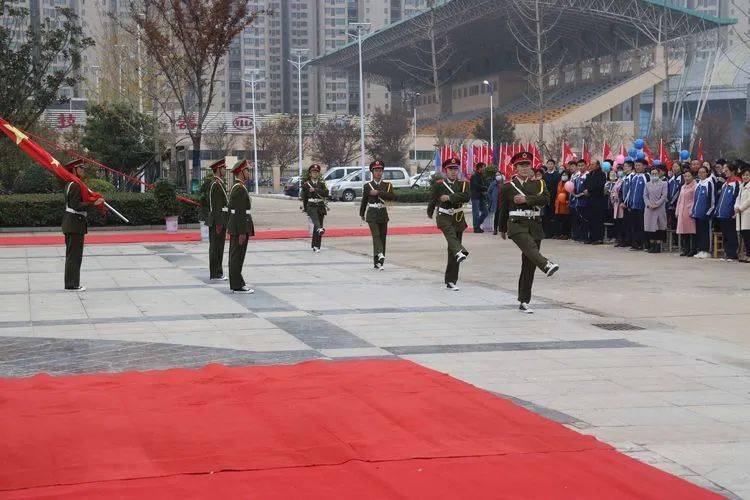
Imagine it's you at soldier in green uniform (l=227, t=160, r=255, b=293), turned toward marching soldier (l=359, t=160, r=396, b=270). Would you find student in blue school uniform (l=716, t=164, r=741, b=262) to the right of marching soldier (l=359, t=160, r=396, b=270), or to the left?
right

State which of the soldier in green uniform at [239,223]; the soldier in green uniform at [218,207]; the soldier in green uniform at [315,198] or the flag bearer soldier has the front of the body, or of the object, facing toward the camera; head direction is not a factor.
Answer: the soldier in green uniform at [315,198]

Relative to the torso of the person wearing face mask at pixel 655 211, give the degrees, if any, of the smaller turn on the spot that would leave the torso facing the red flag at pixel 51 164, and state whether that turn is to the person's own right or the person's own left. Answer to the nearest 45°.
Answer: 0° — they already face it

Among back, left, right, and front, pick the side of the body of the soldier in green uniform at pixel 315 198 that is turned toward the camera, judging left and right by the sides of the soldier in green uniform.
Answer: front

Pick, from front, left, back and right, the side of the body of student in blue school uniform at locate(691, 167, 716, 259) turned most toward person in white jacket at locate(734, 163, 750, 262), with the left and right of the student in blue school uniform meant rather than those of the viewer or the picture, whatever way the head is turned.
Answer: left

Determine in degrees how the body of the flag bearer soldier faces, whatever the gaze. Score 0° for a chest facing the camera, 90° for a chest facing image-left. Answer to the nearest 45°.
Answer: approximately 270°

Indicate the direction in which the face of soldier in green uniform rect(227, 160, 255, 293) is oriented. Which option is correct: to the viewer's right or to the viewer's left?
to the viewer's right

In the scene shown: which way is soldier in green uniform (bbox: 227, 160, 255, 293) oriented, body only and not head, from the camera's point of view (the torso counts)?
to the viewer's right

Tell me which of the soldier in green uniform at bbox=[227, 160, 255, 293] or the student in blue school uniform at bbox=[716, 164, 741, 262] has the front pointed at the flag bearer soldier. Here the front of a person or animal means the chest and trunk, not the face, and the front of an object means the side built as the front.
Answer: the student in blue school uniform

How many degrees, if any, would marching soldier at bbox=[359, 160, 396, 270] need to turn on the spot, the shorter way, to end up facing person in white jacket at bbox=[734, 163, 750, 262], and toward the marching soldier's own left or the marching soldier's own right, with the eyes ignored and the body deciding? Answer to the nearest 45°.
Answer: approximately 90° to the marching soldier's own left

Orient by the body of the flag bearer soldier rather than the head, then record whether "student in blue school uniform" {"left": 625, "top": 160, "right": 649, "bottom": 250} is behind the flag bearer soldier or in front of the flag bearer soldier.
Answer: in front

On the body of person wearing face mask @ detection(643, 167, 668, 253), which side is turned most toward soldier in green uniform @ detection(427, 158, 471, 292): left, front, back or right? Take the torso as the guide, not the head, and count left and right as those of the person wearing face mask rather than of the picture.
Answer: front

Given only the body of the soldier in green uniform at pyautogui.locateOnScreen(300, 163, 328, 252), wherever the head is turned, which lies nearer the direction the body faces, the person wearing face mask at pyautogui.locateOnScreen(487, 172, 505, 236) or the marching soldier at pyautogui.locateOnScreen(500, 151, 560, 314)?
the marching soldier
